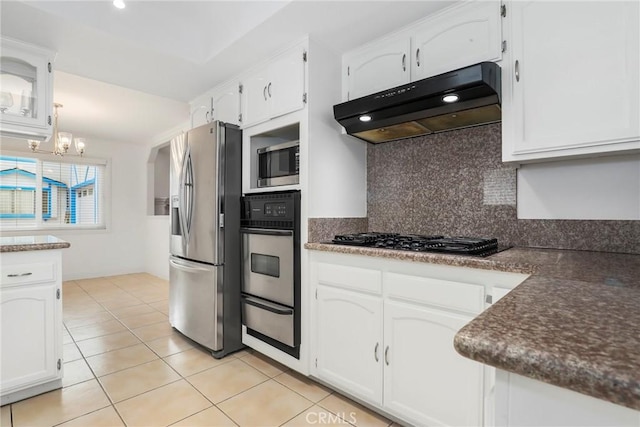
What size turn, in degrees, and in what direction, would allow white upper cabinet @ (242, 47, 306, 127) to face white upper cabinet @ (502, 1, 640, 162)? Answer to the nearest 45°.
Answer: approximately 90° to its left

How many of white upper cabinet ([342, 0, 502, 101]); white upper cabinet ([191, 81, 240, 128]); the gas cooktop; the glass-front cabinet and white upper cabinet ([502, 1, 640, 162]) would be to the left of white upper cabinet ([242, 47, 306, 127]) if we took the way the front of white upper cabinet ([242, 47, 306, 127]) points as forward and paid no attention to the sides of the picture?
3

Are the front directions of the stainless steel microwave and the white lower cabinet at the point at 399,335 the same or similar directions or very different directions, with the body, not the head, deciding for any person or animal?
same or similar directions

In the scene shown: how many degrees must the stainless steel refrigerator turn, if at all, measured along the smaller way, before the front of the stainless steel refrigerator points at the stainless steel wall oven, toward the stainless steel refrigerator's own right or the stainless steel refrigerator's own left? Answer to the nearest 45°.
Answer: approximately 90° to the stainless steel refrigerator's own left

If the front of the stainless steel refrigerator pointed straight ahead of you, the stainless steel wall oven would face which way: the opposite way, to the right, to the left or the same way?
the same way

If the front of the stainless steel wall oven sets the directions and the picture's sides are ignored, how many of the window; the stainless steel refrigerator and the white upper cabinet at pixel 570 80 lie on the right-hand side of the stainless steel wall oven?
2

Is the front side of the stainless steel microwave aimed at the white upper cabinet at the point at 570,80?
no

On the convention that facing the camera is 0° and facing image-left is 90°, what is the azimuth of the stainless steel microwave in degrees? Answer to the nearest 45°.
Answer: approximately 45°

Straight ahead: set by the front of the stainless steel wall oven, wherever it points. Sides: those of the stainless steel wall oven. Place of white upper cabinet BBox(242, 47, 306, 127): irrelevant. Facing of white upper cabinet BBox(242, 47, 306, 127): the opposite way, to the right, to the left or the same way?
the same way

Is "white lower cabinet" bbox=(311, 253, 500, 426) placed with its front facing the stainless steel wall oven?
no

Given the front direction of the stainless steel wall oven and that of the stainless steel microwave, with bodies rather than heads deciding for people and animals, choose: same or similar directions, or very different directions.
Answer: same or similar directions

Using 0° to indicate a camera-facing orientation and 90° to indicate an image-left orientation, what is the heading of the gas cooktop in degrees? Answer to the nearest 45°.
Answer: approximately 45°

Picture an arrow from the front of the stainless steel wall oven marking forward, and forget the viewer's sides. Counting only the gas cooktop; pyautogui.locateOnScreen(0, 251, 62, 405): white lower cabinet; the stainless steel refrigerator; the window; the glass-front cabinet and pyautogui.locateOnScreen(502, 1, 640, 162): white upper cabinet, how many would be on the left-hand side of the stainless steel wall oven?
2

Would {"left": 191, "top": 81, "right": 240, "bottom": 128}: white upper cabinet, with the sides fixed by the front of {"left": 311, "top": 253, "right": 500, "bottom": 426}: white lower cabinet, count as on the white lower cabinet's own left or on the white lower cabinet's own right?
on the white lower cabinet's own right

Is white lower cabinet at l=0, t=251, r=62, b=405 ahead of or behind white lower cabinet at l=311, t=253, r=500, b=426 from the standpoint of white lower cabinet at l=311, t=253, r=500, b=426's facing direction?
ahead

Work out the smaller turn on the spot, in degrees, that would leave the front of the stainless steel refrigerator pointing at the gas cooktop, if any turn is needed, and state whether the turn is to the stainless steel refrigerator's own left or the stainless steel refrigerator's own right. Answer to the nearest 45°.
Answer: approximately 90° to the stainless steel refrigerator's own left

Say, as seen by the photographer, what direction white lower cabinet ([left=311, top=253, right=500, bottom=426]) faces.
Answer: facing the viewer and to the left of the viewer
